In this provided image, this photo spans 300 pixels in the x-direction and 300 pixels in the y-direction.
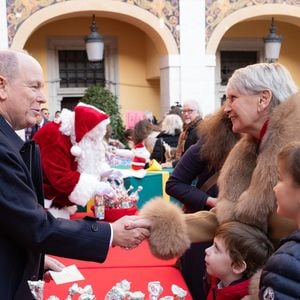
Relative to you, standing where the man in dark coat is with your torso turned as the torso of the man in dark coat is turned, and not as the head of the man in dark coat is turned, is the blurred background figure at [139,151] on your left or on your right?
on your left

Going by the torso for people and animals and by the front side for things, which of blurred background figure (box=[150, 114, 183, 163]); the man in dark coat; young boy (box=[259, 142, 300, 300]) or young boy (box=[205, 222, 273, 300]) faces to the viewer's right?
the man in dark coat

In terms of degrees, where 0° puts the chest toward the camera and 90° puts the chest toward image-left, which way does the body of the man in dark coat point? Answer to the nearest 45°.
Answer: approximately 270°

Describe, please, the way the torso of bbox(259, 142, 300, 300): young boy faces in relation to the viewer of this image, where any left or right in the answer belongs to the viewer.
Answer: facing to the left of the viewer

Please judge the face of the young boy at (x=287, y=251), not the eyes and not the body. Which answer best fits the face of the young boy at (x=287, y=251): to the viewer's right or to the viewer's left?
to the viewer's left

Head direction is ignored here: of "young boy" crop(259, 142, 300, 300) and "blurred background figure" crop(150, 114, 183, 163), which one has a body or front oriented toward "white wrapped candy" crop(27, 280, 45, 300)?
the young boy

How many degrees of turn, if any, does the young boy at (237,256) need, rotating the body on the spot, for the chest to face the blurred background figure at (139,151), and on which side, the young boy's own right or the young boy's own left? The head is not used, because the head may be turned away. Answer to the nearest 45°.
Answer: approximately 90° to the young boy's own right

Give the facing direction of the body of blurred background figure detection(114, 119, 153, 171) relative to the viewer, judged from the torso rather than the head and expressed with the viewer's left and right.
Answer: facing away from the viewer and to the left of the viewer

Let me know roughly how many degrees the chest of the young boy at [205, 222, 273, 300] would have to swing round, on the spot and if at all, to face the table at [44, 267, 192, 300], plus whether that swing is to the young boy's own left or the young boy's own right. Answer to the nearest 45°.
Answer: approximately 45° to the young boy's own right
